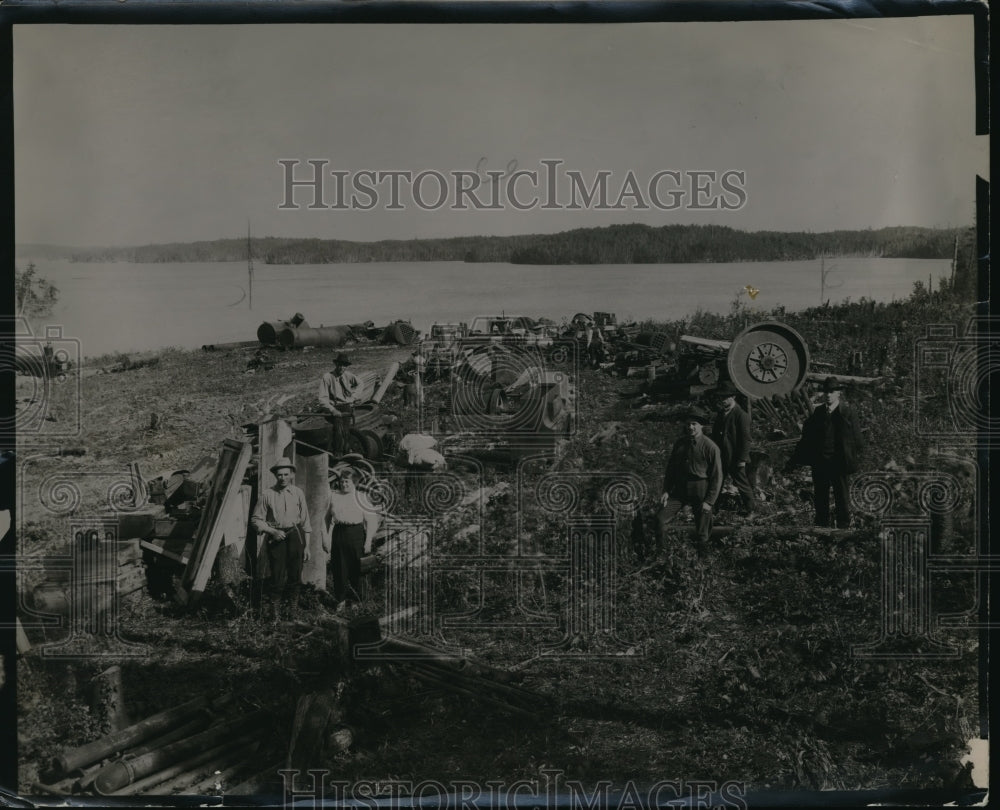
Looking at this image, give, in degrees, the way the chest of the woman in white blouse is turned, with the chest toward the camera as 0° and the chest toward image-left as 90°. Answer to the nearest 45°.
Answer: approximately 0°

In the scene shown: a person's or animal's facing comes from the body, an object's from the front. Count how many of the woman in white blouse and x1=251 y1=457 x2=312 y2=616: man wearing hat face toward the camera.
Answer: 2

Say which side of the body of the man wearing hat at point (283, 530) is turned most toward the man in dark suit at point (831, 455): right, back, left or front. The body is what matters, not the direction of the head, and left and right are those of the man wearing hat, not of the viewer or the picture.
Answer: left
